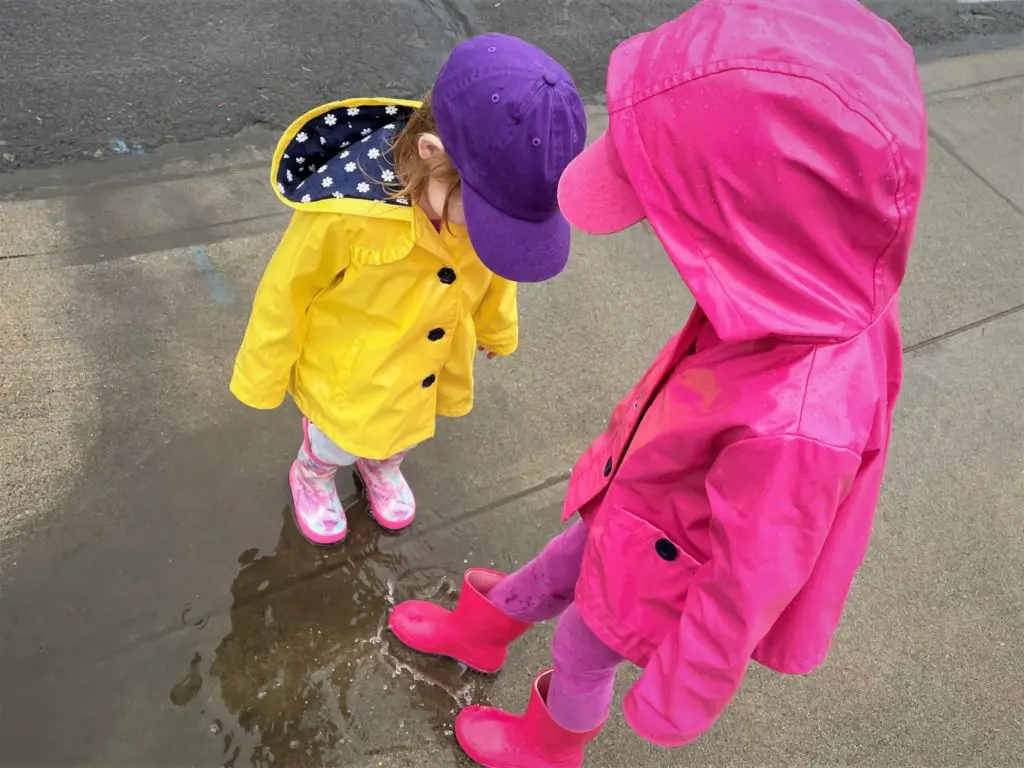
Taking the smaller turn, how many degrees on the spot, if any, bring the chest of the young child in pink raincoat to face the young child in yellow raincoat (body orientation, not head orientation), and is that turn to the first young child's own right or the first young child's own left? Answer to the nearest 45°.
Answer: approximately 45° to the first young child's own right

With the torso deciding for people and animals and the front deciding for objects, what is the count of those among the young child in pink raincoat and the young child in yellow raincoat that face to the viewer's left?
1

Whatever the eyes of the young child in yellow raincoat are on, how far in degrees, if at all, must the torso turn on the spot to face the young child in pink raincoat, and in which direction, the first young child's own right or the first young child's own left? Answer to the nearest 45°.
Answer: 0° — they already face them

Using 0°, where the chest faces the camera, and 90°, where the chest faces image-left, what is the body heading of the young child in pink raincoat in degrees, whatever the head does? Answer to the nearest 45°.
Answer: approximately 90°

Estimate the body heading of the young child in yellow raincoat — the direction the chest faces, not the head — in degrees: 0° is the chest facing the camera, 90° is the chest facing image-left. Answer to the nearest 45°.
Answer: approximately 315°

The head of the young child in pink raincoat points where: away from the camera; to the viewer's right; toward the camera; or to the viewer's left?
to the viewer's left

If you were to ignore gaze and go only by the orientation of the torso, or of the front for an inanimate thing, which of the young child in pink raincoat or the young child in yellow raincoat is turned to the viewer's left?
the young child in pink raincoat
